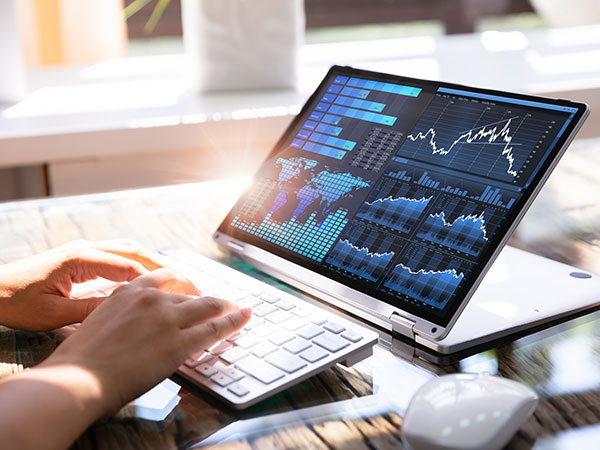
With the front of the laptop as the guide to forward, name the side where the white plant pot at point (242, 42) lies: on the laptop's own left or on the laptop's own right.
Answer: on the laptop's own right
